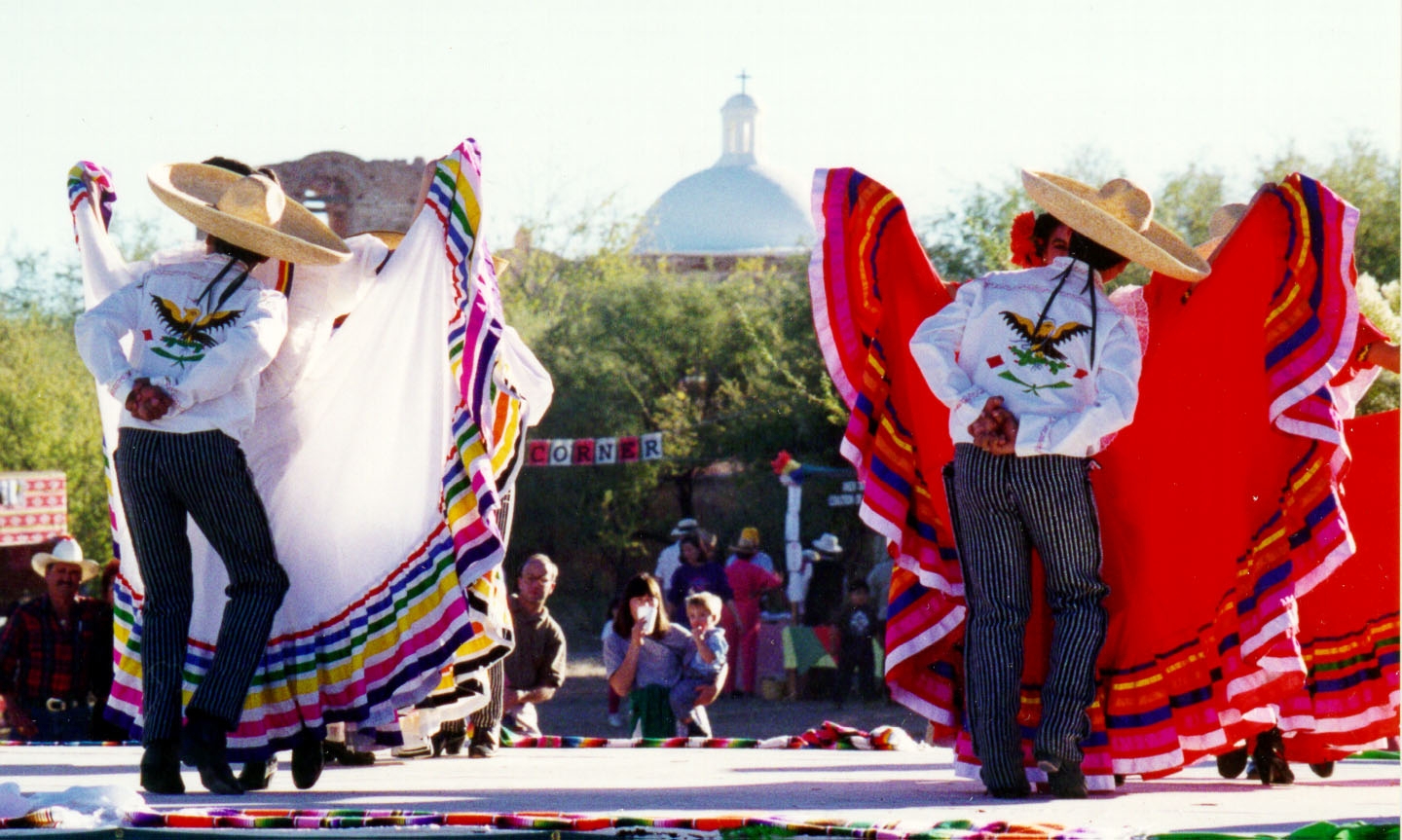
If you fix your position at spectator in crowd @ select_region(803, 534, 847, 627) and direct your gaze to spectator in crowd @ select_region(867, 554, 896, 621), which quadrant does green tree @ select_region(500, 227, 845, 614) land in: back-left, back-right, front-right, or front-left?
back-left

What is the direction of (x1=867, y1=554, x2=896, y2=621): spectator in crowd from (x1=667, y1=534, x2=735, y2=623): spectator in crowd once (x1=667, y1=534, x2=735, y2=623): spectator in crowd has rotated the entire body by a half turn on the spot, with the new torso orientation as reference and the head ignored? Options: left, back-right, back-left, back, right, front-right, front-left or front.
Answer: front-right

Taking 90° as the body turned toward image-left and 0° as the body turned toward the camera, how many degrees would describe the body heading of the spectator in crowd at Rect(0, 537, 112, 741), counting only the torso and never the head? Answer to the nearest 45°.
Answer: approximately 0°

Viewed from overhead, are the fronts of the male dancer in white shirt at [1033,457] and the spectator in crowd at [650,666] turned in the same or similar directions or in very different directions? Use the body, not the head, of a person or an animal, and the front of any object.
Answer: very different directions

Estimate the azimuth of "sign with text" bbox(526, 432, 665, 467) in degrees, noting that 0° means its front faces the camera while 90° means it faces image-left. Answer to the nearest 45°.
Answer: approximately 0°

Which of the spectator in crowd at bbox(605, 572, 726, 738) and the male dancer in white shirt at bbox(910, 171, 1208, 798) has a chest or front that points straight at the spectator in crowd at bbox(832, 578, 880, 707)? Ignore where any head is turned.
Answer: the male dancer in white shirt

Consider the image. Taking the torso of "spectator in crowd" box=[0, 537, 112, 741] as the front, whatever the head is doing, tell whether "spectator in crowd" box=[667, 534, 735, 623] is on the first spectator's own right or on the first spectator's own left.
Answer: on the first spectator's own left

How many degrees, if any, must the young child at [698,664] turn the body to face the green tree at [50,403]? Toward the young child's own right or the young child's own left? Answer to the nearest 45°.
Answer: approximately 90° to the young child's own right

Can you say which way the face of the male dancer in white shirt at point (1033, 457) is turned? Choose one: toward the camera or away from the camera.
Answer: away from the camera
